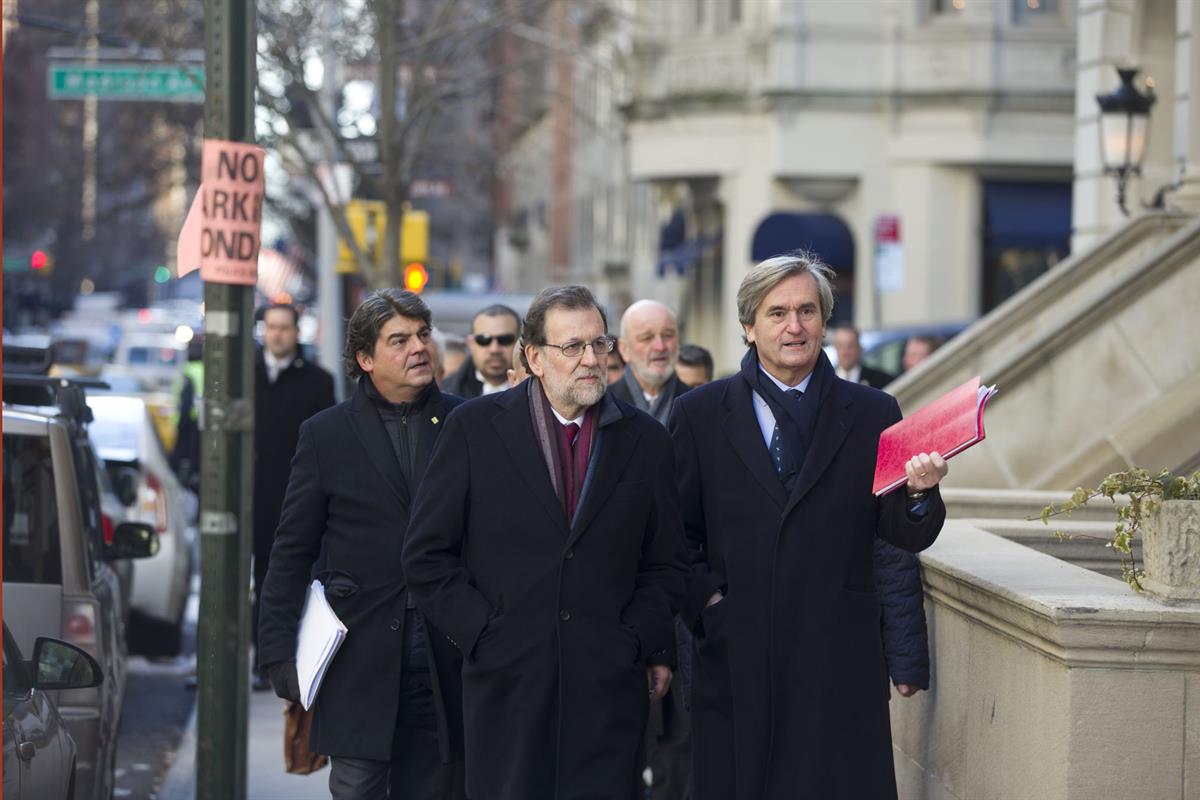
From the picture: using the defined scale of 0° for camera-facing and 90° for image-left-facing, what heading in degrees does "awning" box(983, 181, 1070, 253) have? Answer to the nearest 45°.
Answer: approximately 0°

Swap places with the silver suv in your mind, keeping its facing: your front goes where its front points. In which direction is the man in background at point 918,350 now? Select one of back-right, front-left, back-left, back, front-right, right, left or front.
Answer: front-right

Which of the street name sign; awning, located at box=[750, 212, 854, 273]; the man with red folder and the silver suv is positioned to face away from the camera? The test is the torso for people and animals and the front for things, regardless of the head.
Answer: the silver suv

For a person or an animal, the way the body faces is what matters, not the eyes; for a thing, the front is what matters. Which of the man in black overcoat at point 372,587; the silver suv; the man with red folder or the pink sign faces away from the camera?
the silver suv

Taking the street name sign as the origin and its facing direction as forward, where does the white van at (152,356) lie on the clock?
The white van is roughly at 6 o'clock from the street name sign.

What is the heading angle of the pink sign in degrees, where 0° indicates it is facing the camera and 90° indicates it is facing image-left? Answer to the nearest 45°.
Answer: approximately 0°

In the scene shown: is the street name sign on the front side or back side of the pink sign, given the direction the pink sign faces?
on the back side

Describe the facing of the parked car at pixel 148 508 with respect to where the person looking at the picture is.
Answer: facing away from the viewer

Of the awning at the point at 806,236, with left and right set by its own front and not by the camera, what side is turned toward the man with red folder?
front

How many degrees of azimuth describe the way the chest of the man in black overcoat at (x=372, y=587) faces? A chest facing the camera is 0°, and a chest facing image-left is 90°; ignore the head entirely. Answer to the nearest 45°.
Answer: approximately 315°
